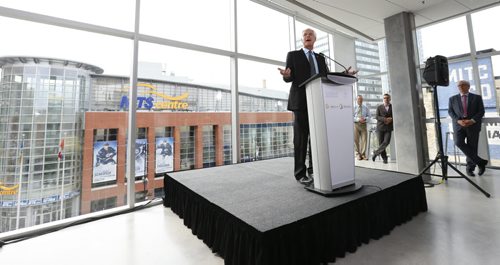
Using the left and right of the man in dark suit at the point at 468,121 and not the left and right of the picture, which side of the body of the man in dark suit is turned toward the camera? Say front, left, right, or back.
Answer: front

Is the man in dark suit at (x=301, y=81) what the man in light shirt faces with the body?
yes

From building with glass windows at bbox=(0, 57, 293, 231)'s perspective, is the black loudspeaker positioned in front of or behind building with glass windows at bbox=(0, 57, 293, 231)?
in front

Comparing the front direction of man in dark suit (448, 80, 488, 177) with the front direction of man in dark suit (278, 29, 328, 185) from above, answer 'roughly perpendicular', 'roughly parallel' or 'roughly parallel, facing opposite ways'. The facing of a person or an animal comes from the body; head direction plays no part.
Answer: roughly perpendicular

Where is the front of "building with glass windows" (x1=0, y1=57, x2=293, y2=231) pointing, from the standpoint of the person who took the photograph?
facing the viewer and to the right of the viewer

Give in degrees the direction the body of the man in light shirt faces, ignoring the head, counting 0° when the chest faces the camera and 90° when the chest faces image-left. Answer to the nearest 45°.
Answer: approximately 0°

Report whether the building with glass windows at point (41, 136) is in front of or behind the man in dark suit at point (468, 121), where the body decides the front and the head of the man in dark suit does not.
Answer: behind

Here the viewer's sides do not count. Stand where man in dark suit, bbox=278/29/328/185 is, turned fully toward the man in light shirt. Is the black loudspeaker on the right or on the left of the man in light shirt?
right

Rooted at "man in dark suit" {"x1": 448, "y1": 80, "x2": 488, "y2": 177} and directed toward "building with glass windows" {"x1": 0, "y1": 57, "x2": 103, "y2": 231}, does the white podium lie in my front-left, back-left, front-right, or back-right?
front-left

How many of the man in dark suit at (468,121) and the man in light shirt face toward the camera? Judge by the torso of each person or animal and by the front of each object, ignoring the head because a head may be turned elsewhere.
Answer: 2
